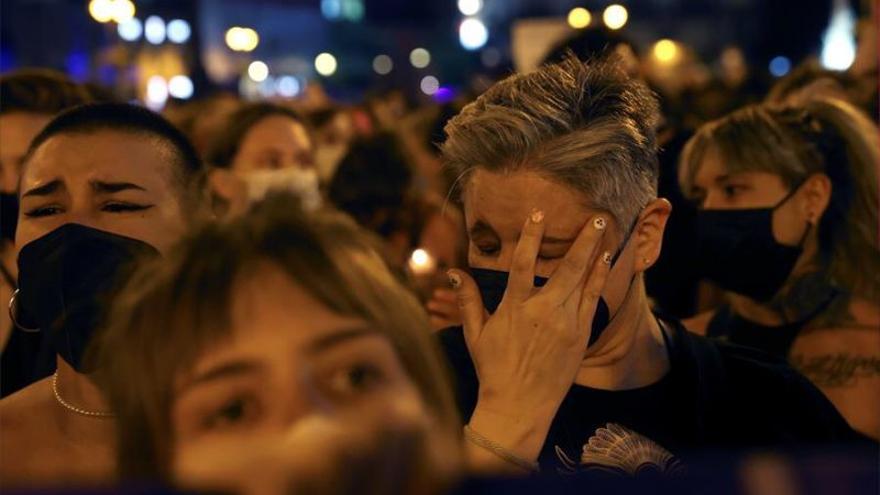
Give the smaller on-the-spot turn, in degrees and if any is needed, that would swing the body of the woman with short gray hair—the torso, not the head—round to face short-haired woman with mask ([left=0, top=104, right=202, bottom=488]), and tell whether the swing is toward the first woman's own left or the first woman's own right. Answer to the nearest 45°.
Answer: approximately 45° to the first woman's own right

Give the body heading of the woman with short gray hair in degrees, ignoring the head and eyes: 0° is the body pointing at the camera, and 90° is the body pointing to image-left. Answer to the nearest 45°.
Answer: approximately 45°

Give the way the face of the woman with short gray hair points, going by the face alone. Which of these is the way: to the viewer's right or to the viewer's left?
to the viewer's left
